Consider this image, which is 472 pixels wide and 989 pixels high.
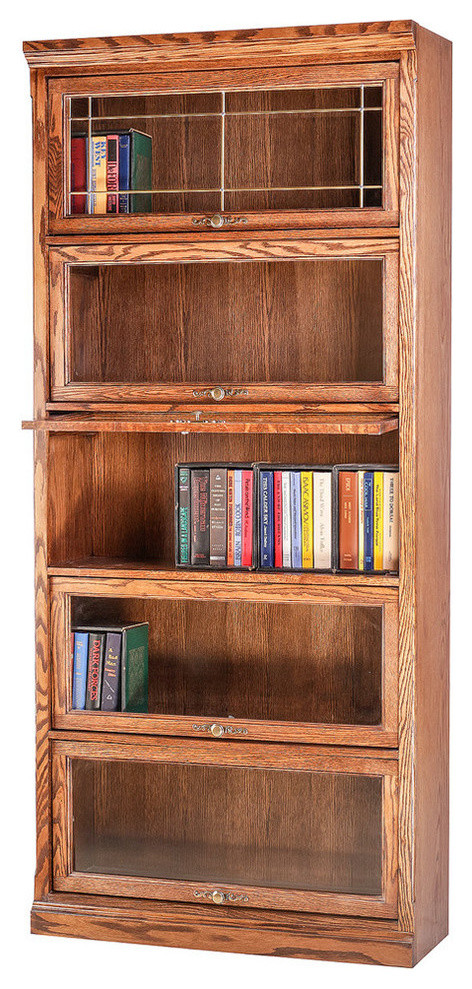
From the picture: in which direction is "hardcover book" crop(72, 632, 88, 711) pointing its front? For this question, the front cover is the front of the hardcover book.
to the viewer's right

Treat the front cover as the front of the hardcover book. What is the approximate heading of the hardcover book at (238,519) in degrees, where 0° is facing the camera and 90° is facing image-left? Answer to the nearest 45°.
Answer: approximately 270°

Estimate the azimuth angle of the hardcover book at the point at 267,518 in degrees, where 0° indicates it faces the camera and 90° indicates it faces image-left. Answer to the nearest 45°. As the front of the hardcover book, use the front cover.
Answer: approximately 270°

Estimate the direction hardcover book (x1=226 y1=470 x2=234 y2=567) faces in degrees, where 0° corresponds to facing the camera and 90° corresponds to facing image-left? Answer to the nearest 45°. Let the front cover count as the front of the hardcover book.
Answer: approximately 270°

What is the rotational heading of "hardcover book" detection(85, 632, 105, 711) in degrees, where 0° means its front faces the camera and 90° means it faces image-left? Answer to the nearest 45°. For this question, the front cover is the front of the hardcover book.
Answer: approximately 270°

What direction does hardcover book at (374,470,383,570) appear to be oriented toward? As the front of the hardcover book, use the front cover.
to the viewer's right

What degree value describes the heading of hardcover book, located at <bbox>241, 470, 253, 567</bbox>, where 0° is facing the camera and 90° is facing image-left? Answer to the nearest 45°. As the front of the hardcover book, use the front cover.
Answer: approximately 270°

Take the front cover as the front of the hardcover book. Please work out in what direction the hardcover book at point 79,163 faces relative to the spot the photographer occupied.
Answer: facing to the right of the viewer
